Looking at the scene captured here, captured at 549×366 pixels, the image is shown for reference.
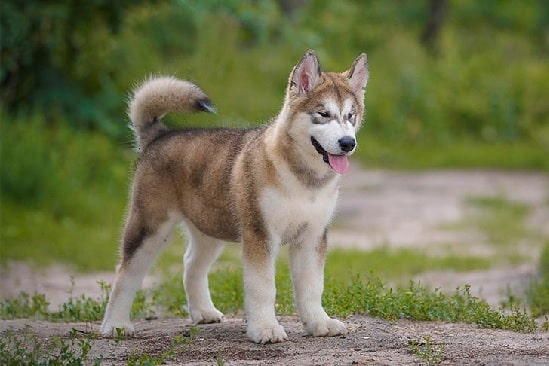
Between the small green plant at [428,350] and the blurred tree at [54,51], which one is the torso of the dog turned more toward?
the small green plant

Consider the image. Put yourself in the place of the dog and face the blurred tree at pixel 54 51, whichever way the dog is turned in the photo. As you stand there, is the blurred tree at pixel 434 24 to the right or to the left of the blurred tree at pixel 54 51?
right

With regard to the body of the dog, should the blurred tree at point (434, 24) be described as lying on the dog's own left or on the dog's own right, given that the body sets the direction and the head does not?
on the dog's own left

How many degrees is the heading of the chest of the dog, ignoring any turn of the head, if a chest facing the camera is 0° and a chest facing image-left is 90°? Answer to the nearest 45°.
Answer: approximately 315°

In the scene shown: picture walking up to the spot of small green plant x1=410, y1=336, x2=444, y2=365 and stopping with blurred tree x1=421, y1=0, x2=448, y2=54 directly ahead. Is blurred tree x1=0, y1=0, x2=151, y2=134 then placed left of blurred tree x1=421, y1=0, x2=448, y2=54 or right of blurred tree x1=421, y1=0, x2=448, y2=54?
left

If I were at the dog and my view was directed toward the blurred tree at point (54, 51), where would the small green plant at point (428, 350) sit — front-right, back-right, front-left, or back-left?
back-right

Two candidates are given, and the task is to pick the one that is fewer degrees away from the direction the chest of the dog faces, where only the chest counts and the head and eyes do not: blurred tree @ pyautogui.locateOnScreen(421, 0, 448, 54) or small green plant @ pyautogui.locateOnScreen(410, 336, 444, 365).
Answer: the small green plant
